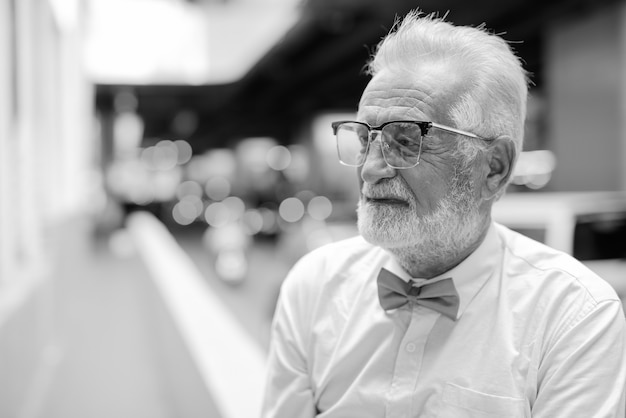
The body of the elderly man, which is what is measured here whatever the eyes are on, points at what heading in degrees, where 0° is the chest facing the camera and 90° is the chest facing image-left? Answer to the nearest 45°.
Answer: approximately 45°

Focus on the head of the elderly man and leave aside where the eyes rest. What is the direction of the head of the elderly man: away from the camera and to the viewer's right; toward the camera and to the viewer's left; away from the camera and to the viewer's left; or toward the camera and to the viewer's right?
toward the camera and to the viewer's left
